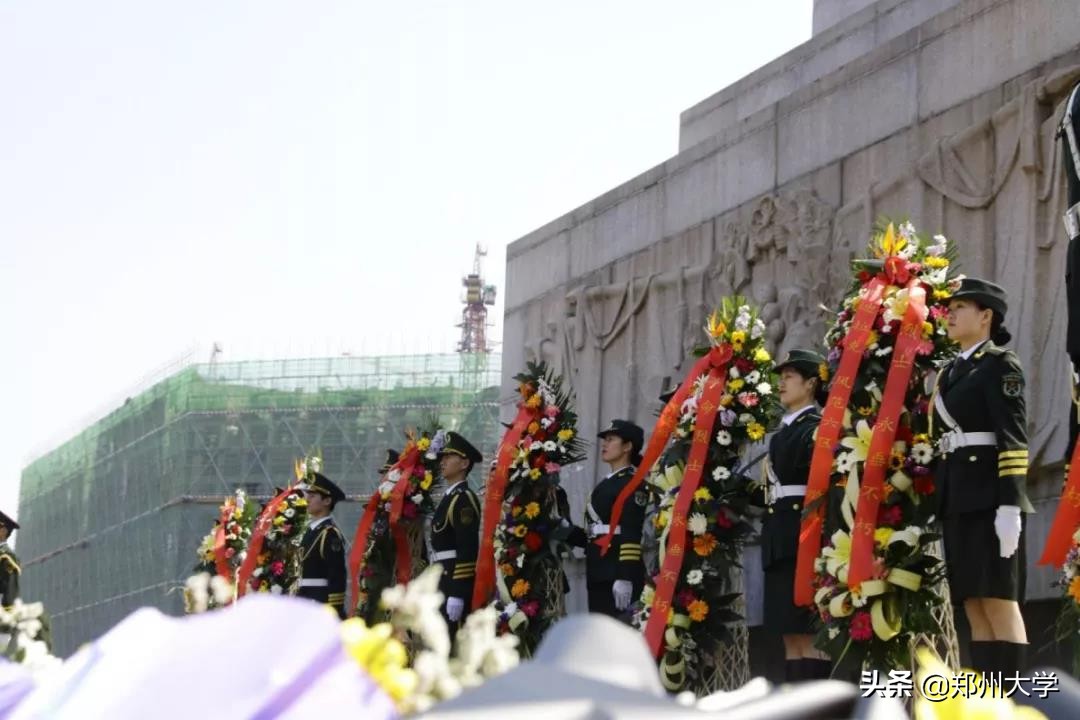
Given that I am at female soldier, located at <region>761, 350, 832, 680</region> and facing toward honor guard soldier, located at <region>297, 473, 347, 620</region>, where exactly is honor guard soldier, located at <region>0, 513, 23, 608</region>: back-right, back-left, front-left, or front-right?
front-left

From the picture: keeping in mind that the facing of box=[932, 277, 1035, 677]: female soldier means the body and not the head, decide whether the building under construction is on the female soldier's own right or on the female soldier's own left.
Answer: on the female soldier's own right

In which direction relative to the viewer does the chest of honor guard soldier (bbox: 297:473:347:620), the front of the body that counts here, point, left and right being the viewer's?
facing the viewer and to the left of the viewer

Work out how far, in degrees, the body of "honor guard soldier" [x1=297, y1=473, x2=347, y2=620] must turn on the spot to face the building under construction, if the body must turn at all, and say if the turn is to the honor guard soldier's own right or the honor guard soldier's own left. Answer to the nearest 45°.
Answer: approximately 135° to the honor guard soldier's own right

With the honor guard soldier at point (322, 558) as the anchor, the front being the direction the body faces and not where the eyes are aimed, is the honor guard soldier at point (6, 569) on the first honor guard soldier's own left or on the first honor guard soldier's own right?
on the first honor guard soldier's own right

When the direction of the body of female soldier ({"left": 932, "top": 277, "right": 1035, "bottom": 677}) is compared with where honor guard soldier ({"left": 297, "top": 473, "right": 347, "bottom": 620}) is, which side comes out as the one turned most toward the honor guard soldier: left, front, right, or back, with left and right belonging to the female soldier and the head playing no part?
right

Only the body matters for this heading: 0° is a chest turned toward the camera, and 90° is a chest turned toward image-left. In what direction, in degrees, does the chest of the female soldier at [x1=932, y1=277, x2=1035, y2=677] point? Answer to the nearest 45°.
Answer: approximately 45°

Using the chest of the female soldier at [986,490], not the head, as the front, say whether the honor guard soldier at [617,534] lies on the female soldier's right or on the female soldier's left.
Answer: on the female soldier's right

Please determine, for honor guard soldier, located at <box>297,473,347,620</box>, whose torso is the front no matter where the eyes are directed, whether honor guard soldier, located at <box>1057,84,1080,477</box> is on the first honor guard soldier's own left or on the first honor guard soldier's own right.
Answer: on the first honor guard soldier's own left

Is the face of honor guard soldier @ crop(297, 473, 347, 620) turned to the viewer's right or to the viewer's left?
to the viewer's left

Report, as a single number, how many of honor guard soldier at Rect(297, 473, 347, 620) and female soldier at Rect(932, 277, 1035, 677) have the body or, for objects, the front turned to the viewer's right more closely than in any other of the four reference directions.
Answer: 0

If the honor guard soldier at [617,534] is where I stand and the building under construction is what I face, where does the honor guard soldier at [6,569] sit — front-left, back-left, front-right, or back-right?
front-left

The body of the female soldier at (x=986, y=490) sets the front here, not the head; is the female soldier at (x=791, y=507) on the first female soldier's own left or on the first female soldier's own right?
on the first female soldier's own right
